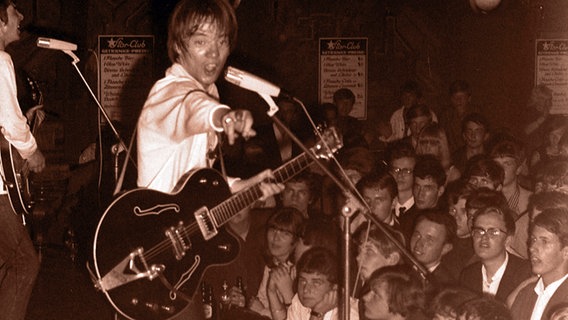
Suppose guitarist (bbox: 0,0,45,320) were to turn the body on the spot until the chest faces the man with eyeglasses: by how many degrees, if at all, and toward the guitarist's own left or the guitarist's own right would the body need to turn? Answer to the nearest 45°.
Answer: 0° — they already face them

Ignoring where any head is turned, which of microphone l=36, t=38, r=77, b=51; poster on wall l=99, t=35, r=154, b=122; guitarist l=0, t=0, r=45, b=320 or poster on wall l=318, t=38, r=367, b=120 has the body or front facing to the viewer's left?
the microphone

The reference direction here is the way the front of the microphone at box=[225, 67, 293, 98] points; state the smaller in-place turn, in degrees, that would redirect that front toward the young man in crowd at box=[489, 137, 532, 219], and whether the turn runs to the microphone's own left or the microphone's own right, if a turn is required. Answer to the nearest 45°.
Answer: approximately 135° to the microphone's own right

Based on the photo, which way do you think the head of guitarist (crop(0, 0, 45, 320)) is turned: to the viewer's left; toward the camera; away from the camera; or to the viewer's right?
to the viewer's right

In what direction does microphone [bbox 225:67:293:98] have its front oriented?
to the viewer's left

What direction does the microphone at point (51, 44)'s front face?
to the viewer's left

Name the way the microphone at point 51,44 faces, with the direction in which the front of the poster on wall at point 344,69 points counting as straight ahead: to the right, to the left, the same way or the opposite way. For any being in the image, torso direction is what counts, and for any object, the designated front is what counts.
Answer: to the right

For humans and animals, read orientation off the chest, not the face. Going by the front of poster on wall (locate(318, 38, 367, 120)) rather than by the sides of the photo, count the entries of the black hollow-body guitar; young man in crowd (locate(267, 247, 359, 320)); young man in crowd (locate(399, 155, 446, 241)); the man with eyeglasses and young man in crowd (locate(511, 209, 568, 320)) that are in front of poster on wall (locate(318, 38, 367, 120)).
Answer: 5

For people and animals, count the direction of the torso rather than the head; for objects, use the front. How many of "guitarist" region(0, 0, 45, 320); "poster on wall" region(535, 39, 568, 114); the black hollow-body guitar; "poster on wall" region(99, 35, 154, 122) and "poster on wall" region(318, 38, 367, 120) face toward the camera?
4

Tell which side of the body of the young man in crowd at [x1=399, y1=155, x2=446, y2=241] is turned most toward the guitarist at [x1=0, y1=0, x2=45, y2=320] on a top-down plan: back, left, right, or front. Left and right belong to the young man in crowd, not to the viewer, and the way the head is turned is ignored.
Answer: front

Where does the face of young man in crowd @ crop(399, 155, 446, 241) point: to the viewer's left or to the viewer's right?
to the viewer's left

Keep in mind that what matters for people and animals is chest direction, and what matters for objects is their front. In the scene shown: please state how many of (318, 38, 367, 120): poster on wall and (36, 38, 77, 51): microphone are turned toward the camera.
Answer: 1
